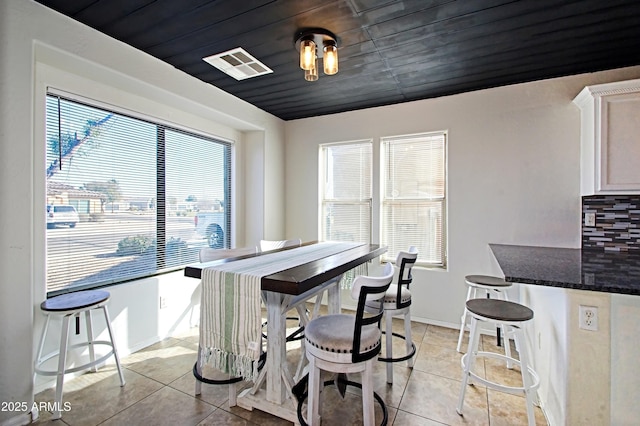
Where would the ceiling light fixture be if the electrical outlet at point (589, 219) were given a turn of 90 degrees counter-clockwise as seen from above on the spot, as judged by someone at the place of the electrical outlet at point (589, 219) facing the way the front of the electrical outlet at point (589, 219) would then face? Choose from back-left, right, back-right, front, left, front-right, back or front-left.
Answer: back-right

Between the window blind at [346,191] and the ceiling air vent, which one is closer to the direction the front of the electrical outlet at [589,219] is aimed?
the ceiling air vent

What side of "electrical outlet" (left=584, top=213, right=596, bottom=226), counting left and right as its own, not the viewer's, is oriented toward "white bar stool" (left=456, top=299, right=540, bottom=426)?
front

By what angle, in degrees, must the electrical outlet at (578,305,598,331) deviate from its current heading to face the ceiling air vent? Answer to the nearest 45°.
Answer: approximately 90° to its right

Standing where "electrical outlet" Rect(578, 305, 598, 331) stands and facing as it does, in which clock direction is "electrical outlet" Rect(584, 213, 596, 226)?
"electrical outlet" Rect(584, 213, 596, 226) is roughly at 6 o'clock from "electrical outlet" Rect(578, 305, 598, 331).

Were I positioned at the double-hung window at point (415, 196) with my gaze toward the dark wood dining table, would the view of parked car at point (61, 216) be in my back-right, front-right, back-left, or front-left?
front-right

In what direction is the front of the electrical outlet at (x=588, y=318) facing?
toward the camera

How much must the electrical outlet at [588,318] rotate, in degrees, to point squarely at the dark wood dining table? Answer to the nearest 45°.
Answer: approximately 45° to its right

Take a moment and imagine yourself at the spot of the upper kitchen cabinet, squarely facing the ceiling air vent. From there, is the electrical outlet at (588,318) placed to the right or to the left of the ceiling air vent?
left

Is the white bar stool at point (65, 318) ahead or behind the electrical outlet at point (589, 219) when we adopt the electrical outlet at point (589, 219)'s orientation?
ahead

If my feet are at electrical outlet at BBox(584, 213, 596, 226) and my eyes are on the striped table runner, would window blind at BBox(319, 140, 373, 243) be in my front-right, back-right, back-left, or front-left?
front-right

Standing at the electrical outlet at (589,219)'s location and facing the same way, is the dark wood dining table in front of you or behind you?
in front

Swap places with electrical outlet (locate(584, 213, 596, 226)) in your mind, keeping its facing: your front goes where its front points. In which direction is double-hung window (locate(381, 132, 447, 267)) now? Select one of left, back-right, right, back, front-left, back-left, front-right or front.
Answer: right

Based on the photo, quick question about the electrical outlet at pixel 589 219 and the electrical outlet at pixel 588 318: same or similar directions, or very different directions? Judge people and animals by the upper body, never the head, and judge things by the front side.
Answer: same or similar directions

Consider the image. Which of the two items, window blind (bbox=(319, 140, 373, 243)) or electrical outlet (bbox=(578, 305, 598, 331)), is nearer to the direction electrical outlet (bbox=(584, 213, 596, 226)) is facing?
the electrical outlet
